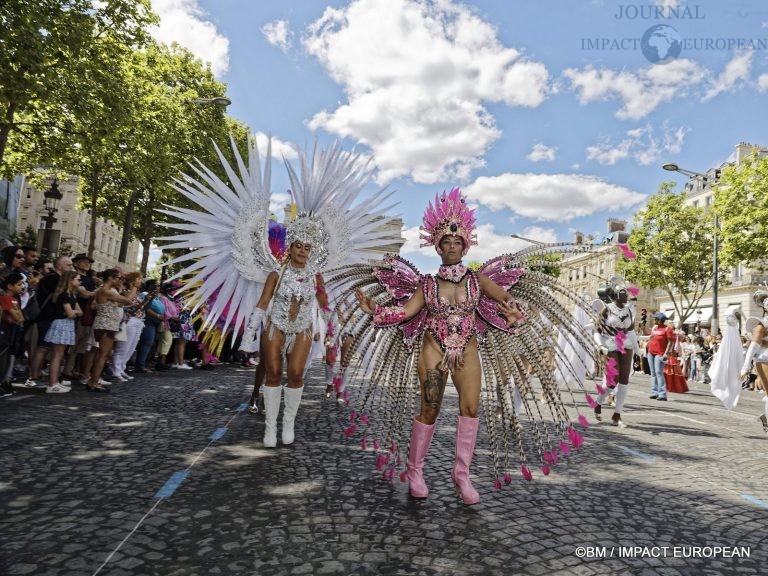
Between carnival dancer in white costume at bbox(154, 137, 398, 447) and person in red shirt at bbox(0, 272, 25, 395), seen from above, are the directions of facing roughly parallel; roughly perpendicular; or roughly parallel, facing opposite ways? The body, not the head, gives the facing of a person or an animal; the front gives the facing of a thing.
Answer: roughly perpendicular

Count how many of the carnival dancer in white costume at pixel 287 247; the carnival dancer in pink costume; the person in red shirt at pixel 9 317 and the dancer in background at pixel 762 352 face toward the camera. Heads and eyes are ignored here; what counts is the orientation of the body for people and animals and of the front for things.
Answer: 3

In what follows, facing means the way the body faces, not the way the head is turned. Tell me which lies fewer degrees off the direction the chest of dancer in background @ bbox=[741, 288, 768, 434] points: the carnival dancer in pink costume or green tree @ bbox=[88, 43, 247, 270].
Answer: the carnival dancer in pink costume

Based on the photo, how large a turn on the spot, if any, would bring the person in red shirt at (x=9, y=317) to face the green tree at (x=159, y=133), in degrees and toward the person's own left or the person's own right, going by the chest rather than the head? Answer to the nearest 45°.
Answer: approximately 90° to the person's own left

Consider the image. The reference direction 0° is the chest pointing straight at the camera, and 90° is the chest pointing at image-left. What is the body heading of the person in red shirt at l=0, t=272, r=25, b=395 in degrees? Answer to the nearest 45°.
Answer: approximately 270°

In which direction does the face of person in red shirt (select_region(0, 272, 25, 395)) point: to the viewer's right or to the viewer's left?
to the viewer's right

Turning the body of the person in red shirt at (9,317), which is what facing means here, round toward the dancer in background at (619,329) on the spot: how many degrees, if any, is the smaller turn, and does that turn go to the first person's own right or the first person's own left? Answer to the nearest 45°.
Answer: approximately 45° to the first person's own right

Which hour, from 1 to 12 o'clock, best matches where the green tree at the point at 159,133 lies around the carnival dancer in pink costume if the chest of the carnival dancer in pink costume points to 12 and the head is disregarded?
The green tree is roughly at 5 o'clock from the carnival dancer in pink costume.

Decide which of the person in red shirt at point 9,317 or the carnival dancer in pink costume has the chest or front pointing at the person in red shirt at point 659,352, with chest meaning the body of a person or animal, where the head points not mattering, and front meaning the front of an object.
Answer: the person in red shirt at point 9,317

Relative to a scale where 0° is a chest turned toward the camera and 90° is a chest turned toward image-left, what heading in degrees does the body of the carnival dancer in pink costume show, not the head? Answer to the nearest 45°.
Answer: approximately 0°

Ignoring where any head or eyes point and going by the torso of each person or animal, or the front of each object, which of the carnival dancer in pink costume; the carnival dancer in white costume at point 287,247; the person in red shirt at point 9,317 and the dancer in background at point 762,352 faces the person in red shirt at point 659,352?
the person in red shirt at point 9,317
